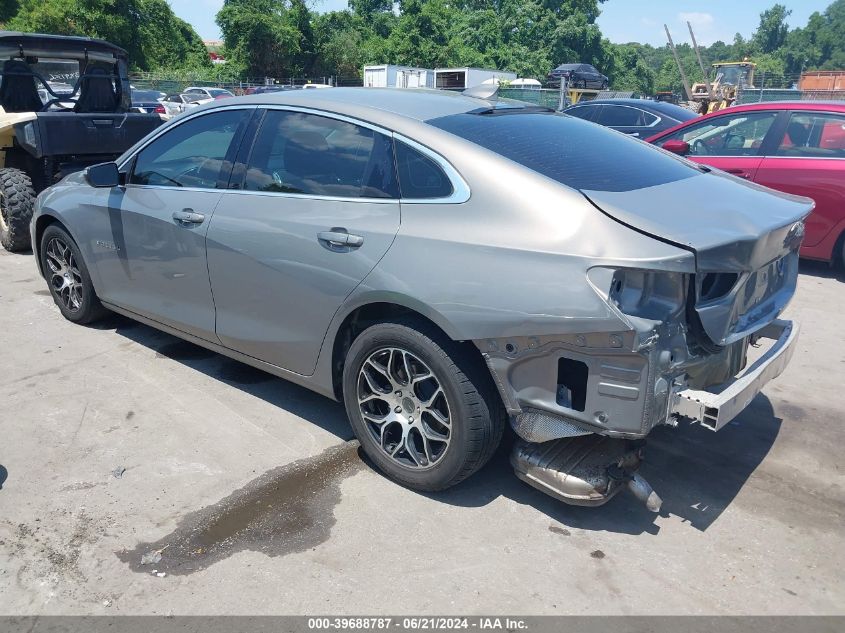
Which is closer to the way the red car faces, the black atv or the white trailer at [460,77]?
the black atv

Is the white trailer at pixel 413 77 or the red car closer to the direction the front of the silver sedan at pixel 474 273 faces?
the white trailer

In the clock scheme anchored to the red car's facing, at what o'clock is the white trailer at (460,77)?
The white trailer is roughly at 2 o'clock from the red car.

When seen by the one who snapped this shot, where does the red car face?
facing to the left of the viewer

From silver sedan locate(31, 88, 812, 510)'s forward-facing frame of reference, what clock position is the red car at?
The red car is roughly at 3 o'clock from the silver sedan.

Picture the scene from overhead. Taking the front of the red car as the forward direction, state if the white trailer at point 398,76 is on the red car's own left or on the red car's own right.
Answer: on the red car's own right

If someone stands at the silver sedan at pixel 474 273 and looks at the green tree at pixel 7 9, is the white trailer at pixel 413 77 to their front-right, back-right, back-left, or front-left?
front-right

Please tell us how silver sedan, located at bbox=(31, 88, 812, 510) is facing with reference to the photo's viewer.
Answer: facing away from the viewer and to the left of the viewer

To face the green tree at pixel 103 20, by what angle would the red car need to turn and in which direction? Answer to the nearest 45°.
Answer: approximately 45° to its right

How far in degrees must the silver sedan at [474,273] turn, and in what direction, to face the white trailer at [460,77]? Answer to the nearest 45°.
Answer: approximately 45° to its right

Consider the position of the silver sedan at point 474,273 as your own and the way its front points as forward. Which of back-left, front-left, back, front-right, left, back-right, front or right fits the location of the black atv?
front

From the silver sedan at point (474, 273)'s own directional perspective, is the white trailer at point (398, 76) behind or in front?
in front

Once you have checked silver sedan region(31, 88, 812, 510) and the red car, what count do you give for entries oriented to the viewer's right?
0

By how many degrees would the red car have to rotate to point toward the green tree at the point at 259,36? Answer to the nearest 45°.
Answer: approximately 45° to its right

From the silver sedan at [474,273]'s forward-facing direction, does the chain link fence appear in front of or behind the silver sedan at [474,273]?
in front

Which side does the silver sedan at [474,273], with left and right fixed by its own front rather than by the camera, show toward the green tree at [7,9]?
front

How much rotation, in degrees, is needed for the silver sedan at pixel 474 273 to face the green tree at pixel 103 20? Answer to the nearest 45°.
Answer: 0° — it already faces it

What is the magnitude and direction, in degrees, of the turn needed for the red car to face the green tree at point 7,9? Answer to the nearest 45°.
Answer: approximately 45° to its right
